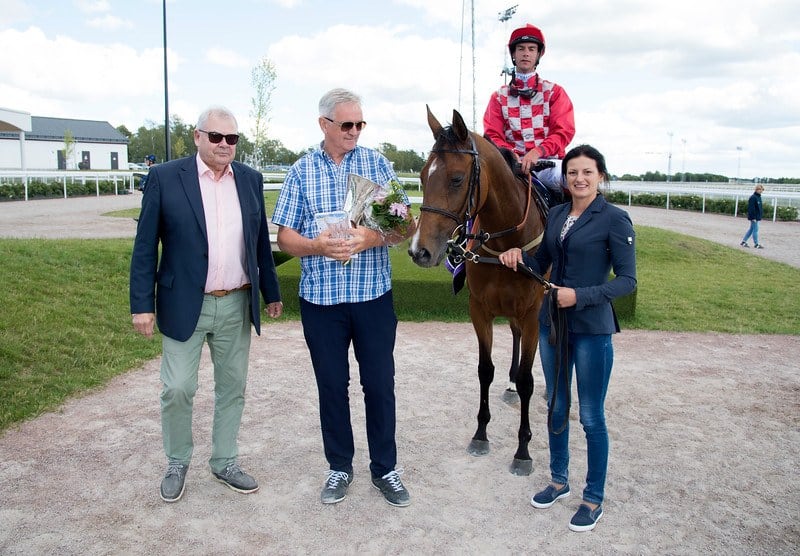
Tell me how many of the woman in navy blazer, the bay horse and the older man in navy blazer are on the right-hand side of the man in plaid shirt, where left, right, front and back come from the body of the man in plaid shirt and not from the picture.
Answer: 1

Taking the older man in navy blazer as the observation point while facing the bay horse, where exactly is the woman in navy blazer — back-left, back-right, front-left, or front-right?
front-right

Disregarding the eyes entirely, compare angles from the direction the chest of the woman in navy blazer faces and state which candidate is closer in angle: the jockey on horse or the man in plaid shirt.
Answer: the man in plaid shirt

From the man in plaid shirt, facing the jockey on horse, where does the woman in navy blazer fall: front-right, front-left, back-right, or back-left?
front-right

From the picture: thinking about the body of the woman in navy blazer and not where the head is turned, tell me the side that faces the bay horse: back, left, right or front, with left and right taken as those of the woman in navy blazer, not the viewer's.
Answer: right

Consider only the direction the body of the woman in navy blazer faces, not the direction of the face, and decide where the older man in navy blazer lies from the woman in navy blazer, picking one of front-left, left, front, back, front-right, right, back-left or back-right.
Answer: front-right

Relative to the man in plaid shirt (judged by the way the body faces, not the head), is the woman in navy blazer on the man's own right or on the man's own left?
on the man's own left

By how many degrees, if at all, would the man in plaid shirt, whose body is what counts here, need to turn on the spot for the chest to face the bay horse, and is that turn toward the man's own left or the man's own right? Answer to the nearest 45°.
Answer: approximately 135° to the man's own left

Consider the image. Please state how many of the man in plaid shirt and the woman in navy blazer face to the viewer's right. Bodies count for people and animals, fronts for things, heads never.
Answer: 0

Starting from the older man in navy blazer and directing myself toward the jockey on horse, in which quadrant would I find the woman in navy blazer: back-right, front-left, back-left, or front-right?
front-right

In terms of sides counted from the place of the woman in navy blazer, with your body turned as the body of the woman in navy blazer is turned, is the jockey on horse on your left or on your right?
on your right

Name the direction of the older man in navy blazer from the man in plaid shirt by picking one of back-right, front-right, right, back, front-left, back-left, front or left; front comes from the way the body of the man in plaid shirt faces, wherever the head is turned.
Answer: right

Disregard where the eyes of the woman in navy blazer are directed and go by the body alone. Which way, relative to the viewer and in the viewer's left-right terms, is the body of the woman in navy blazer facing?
facing the viewer and to the left of the viewer

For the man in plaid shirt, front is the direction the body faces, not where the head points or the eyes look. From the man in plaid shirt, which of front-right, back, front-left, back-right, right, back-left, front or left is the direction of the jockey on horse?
back-left

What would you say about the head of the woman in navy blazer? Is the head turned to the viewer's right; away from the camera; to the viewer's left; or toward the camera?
toward the camera

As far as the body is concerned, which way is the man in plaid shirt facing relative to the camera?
toward the camera
